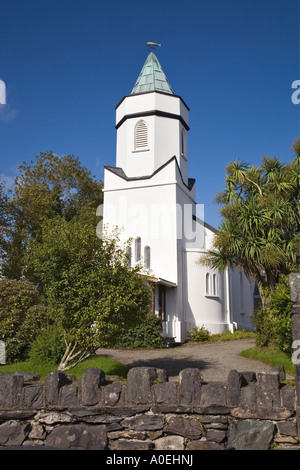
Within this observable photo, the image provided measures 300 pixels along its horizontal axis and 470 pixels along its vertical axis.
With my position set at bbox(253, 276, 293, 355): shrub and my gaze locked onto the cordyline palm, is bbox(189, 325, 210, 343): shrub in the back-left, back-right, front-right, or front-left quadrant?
front-left

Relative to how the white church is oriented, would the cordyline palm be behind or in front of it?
in front

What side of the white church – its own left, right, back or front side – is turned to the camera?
front

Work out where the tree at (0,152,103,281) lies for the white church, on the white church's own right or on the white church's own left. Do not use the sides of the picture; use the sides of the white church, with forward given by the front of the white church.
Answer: on the white church's own right

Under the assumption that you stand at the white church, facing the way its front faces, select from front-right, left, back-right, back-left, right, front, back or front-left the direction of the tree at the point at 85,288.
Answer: front

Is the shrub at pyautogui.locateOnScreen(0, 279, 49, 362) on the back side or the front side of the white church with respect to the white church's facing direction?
on the front side

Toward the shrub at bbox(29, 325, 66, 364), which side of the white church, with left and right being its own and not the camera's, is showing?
front

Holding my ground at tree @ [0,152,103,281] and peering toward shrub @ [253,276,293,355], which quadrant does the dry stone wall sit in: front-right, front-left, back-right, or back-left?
front-right

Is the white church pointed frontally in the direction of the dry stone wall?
yes
